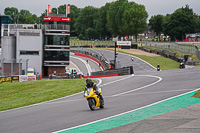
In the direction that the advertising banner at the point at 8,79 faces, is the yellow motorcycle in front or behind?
in front

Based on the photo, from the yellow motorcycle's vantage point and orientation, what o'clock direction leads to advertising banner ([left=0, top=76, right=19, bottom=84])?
The advertising banner is roughly at 4 o'clock from the yellow motorcycle.

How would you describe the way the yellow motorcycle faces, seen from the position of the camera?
facing the viewer and to the left of the viewer

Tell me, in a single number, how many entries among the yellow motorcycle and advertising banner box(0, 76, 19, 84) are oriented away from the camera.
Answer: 0

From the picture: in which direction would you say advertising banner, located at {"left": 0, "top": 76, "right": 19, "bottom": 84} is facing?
toward the camera
